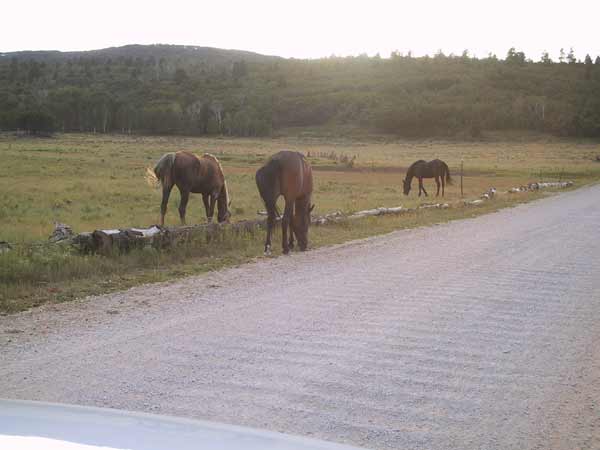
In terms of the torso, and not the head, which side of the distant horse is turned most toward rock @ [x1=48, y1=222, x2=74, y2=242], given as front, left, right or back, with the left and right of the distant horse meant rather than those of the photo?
left

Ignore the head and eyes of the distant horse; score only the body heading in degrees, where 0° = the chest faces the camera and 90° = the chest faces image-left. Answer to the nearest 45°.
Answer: approximately 90°

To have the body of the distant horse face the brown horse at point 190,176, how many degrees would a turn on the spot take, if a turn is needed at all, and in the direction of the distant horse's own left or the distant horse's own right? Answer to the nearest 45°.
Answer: approximately 90° to the distant horse's own left

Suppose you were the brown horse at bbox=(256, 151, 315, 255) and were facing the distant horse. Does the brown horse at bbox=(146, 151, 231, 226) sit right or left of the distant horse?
left
